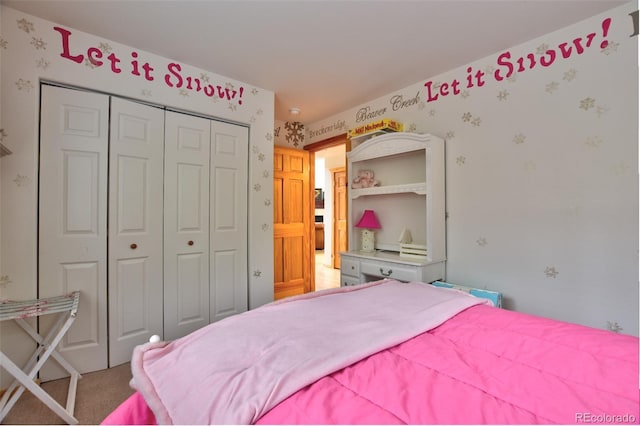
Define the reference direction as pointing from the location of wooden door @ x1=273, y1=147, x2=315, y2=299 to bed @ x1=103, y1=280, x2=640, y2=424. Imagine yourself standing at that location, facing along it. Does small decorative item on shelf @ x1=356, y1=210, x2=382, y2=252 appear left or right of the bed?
left

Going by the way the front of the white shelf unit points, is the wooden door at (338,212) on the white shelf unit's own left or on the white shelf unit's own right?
on the white shelf unit's own right

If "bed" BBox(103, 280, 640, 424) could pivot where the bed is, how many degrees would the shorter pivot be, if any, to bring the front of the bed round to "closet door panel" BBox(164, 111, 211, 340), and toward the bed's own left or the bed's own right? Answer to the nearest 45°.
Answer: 0° — it already faces it

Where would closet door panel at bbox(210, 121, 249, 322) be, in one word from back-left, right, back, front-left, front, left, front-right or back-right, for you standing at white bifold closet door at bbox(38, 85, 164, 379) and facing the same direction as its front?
front-left

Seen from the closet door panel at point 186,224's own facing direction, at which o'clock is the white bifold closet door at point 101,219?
The white bifold closet door is roughly at 4 o'clock from the closet door panel.

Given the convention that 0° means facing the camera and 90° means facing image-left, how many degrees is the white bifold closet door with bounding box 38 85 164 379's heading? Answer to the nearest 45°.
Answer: approximately 315°

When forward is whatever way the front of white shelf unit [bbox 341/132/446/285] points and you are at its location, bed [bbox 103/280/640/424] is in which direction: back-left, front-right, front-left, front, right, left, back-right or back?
front-left

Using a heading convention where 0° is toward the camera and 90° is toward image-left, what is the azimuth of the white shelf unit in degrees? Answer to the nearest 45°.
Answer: approximately 45°

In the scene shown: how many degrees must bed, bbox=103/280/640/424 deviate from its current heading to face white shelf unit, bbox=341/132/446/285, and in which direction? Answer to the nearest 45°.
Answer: approximately 45° to its right

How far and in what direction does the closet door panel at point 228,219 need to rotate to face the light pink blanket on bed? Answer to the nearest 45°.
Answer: approximately 45° to its right

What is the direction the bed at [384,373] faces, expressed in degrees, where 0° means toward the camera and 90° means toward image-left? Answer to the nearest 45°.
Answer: approximately 135°

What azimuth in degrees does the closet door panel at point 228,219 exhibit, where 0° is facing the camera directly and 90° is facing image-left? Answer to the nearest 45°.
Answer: approximately 315°

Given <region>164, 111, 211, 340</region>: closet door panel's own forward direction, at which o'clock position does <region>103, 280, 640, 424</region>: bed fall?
The bed is roughly at 1 o'clock from the closet door panel.

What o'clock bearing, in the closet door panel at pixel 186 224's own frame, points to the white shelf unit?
The white shelf unit is roughly at 11 o'clock from the closet door panel.

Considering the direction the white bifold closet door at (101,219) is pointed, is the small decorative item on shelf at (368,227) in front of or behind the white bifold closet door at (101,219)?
in front
